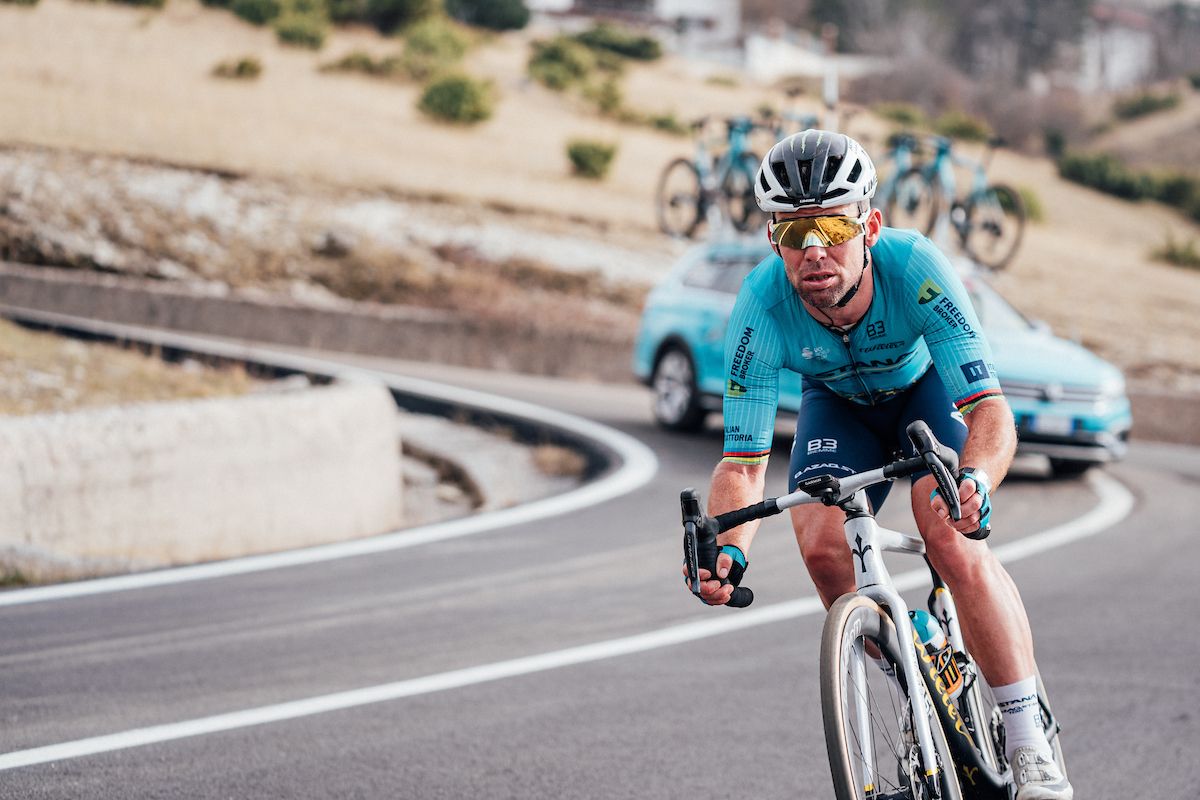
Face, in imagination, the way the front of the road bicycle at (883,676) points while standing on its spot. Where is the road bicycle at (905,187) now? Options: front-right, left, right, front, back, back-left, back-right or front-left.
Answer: back-right

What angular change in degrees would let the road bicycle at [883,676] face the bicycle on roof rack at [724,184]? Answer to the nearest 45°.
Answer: approximately 135° to its right

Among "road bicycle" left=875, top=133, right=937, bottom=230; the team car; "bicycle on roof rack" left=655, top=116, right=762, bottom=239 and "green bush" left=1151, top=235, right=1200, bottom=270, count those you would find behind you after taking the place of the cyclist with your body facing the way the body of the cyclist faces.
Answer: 4

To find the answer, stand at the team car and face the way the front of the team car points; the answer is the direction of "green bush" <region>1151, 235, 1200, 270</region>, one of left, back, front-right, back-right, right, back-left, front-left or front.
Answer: back-left

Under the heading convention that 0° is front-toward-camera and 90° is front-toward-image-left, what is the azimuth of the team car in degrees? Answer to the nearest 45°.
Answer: approximately 315°

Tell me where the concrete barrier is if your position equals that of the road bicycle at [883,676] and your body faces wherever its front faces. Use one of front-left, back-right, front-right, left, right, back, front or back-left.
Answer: right

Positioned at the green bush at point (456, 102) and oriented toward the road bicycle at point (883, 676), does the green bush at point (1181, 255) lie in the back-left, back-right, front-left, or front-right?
front-left

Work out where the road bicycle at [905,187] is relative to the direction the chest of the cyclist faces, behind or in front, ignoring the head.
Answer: behind

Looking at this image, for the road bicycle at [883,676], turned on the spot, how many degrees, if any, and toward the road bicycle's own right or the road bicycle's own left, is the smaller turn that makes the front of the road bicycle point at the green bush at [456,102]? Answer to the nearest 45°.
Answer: approximately 135° to the road bicycle's own right

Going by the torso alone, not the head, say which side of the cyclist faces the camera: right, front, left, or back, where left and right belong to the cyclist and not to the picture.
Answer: front

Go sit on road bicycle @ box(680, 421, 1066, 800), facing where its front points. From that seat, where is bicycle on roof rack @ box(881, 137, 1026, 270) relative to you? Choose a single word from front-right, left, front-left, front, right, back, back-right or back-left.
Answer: back-right

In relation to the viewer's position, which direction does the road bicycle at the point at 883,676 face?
facing the viewer and to the left of the viewer

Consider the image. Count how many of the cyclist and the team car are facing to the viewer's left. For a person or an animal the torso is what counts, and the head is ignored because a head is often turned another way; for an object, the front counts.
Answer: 0

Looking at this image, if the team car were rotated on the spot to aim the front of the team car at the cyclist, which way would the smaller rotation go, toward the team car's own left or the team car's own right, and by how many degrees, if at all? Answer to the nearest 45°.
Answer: approximately 45° to the team car's own right
